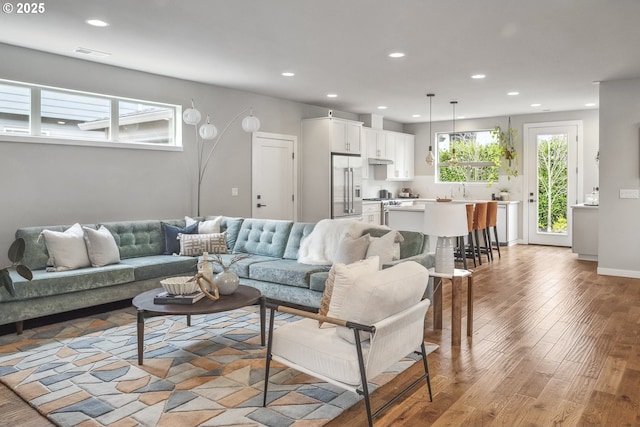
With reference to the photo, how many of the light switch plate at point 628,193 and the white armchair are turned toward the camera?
1

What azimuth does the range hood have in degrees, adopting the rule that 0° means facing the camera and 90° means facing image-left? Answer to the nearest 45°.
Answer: approximately 315°

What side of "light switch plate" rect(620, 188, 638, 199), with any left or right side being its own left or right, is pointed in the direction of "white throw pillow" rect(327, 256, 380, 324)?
front

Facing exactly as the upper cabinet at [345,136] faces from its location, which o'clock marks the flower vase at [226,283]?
The flower vase is roughly at 2 o'clock from the upper cabinet.

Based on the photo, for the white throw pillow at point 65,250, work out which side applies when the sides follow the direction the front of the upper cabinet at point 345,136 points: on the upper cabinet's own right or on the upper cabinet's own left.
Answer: on the upper cabinet's own right

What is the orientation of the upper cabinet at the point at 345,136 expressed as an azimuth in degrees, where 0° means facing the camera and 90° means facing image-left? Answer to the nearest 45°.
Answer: approximately 315°

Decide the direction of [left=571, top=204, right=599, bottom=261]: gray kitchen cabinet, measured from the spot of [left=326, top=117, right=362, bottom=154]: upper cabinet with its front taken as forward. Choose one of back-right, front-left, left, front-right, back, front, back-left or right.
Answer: front-left

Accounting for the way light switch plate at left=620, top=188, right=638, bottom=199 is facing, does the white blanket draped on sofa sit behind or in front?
in front

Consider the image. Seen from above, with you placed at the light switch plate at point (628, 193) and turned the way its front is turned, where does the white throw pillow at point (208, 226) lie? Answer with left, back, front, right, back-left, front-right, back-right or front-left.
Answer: front-right

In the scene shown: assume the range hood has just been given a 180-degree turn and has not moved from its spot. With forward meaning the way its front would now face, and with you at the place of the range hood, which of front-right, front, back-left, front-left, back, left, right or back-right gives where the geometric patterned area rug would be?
back-left

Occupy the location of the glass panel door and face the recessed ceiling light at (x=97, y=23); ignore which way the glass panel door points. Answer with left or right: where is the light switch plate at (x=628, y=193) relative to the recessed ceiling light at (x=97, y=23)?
left
